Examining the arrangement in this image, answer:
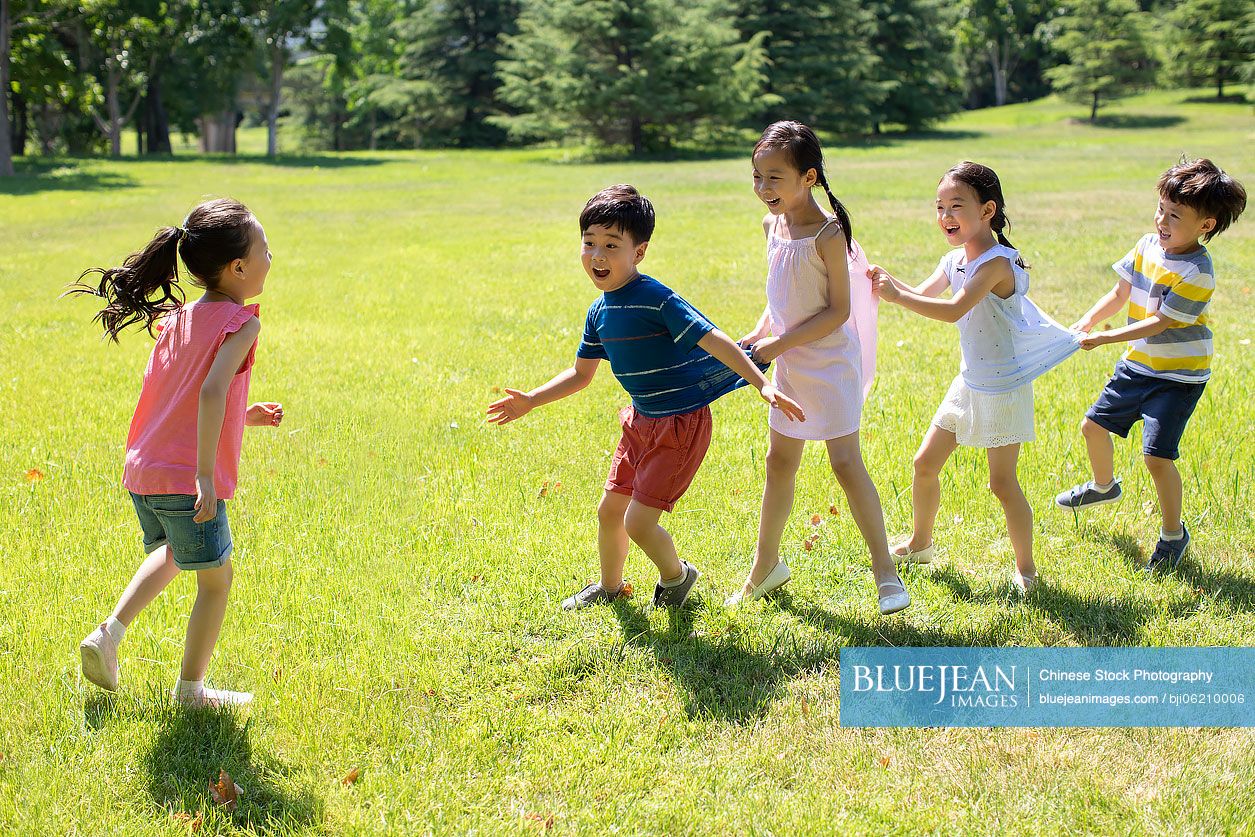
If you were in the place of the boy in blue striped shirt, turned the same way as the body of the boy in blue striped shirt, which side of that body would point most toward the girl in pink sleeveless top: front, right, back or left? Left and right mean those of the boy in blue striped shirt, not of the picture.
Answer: front

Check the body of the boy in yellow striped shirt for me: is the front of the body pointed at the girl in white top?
yes

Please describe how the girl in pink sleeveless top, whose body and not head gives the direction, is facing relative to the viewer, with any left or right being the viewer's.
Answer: facing away from the viewer and to the right of the viewer

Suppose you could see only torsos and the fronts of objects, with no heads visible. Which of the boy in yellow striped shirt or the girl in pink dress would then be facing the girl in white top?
the boy in yellow striped shirt

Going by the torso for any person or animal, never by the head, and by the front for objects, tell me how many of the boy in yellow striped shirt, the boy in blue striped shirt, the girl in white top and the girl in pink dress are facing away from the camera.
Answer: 0

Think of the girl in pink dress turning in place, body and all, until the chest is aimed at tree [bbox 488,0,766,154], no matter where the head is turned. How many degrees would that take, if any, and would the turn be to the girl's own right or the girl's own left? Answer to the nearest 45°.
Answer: approximately 135° to the girl's own right

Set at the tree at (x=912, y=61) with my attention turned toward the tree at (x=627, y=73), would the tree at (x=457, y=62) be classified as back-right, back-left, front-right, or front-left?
front-right

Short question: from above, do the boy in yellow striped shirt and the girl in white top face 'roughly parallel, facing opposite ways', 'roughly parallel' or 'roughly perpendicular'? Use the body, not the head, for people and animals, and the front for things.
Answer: roughly parallel

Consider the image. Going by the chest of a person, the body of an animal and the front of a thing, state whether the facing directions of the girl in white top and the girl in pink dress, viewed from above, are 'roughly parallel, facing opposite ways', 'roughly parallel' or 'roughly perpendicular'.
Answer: roughly parallel

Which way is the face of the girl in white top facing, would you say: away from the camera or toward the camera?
toward the camera

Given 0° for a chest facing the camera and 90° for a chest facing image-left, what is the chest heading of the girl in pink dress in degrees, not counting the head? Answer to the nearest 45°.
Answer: approximately 45°

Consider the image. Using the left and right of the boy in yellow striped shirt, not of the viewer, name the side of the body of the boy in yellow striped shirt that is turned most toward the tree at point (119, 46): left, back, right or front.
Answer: right

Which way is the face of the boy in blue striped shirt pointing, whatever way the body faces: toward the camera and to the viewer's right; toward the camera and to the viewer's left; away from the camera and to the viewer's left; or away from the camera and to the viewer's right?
toward the camera and to the viewer's left

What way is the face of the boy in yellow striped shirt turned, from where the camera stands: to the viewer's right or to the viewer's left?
to the viewer's left

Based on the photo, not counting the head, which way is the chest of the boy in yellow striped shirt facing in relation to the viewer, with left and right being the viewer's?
facing the viewer and to the left of the viewer

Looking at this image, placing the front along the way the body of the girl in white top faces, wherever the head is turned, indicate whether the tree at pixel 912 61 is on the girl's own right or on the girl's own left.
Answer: on the girl's own right

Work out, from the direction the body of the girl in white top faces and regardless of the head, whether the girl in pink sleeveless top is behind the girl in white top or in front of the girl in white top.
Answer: in front

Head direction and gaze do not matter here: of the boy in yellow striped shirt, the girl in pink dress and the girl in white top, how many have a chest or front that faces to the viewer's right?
0

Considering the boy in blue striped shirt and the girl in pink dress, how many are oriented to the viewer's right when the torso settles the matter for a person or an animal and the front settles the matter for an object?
0
